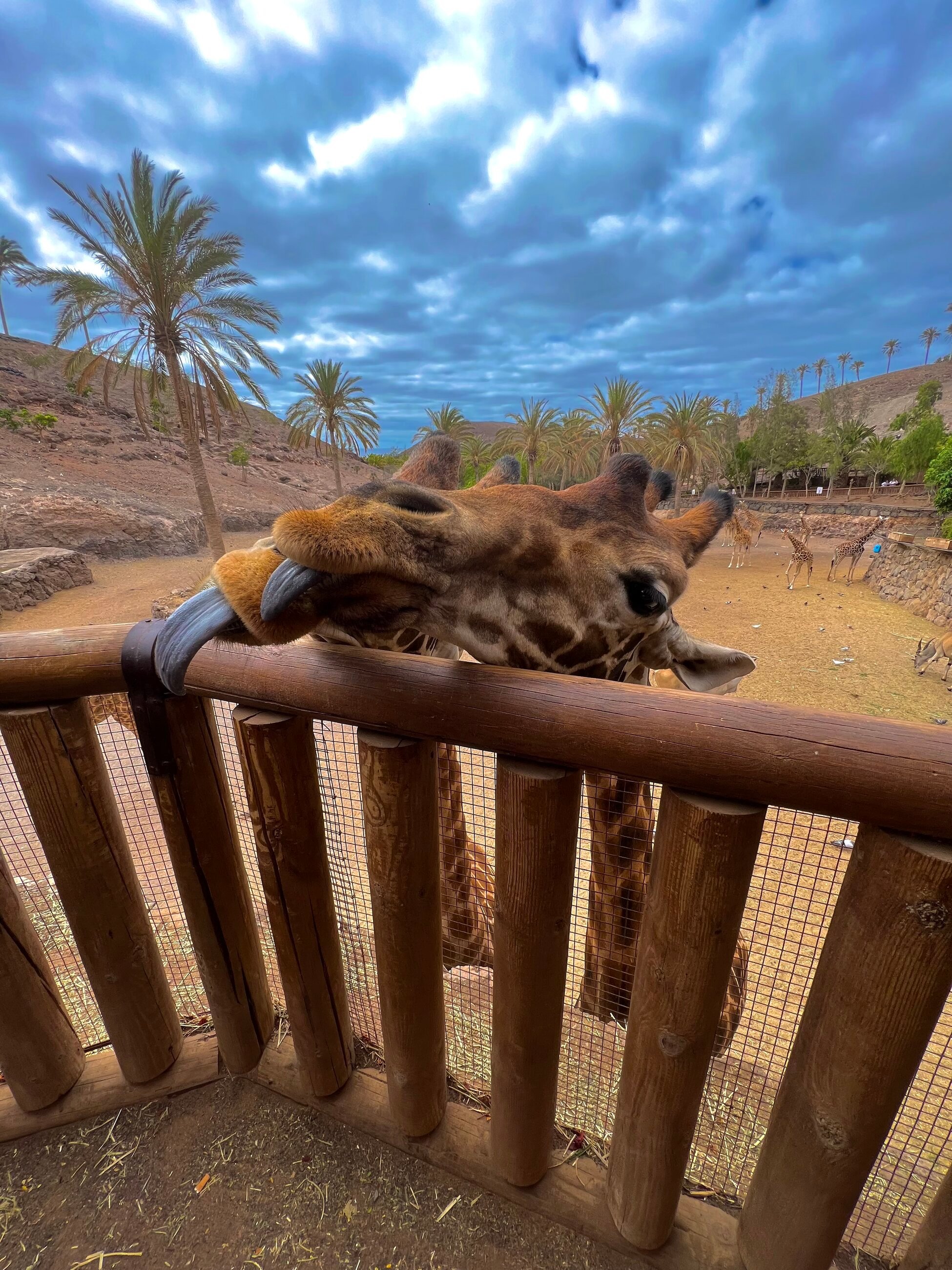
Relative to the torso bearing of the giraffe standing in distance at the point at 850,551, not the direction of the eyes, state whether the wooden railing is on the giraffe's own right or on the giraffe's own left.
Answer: on the giraffe's own right

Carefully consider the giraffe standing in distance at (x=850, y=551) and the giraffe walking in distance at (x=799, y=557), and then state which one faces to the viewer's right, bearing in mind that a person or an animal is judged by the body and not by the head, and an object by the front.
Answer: the giraffe standing in distance at (x=850, y=551)

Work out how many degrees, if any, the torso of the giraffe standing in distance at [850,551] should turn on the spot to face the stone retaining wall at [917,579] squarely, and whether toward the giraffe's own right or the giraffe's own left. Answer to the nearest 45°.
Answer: approximately 45° to the giraffe's own right

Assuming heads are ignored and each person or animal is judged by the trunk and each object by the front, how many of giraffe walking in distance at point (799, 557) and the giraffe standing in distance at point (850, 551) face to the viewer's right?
1

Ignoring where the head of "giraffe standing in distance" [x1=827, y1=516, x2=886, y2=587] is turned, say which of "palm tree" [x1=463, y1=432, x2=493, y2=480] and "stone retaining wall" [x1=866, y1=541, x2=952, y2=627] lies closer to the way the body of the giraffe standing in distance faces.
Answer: the stone retaining wall

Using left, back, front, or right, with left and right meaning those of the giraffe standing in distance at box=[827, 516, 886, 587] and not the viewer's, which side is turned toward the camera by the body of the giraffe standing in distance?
right

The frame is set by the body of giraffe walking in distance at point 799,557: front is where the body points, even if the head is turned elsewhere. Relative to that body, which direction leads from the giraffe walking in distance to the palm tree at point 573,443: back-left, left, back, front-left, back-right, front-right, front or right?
right

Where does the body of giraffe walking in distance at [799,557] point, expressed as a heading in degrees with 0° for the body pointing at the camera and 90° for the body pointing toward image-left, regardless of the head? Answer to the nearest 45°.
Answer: approximately 45°

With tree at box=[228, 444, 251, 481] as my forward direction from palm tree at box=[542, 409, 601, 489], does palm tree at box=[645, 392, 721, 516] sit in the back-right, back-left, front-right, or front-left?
back-left

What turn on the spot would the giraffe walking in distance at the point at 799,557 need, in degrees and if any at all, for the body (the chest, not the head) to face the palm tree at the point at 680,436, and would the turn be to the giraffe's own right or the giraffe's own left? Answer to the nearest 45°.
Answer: approximately 90° to the giraffe's own right
